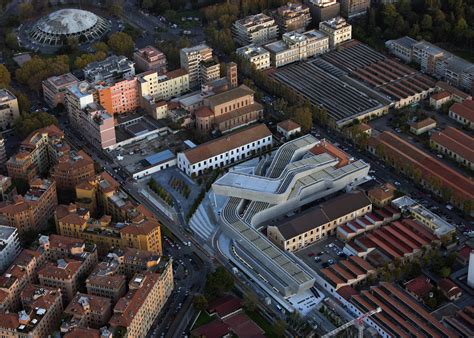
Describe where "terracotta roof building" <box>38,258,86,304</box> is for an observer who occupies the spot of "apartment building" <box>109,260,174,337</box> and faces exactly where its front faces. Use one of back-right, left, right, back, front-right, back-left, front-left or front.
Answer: back

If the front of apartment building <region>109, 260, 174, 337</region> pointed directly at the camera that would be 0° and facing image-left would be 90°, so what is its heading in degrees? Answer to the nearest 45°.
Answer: approximately 315°

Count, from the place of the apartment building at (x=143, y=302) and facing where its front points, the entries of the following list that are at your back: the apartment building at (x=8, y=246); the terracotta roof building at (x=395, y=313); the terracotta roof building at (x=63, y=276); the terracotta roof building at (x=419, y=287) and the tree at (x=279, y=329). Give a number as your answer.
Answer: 2

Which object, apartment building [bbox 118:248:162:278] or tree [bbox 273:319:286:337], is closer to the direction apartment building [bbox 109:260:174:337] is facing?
the tree

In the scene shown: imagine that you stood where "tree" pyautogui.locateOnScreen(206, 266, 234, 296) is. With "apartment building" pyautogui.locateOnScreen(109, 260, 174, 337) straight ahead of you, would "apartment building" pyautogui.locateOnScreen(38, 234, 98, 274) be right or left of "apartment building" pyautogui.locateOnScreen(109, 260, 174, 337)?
right

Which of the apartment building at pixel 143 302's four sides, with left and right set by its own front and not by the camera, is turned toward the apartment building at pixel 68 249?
back

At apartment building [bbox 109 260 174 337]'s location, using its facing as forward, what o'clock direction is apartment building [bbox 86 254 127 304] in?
apartment building [bbox 86 254 127 304] is roughly at 6 o'clock from apartment building [bbox 109 260 174 337].

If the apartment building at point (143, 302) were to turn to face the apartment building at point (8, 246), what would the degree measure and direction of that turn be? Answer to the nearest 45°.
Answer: approximately 180°

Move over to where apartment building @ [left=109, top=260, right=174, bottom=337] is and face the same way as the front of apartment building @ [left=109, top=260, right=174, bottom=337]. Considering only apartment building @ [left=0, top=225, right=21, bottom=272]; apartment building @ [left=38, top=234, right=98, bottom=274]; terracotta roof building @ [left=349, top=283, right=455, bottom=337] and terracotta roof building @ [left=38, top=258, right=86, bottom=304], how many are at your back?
3

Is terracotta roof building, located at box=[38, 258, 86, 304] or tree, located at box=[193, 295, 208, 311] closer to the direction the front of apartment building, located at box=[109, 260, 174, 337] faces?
the tree

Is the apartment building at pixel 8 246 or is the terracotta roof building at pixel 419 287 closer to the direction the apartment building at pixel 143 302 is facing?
the terracotta roof building

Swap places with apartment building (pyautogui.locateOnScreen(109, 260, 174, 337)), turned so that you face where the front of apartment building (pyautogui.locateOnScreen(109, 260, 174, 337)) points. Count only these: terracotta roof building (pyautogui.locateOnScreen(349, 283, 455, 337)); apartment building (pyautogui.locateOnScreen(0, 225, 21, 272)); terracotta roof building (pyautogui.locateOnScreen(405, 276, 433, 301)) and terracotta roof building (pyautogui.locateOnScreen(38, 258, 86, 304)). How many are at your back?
2

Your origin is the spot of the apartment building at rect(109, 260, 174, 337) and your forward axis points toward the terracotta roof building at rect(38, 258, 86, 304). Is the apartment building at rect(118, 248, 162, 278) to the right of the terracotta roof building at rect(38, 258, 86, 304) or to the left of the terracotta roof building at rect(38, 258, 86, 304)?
right

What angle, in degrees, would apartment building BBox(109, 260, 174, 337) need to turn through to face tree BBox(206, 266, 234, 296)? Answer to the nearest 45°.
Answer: approximately 45° to its left

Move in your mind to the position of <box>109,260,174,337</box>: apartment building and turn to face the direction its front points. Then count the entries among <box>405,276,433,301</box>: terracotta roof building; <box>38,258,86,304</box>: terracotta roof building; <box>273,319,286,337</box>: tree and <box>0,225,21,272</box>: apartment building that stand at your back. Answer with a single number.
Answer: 2
